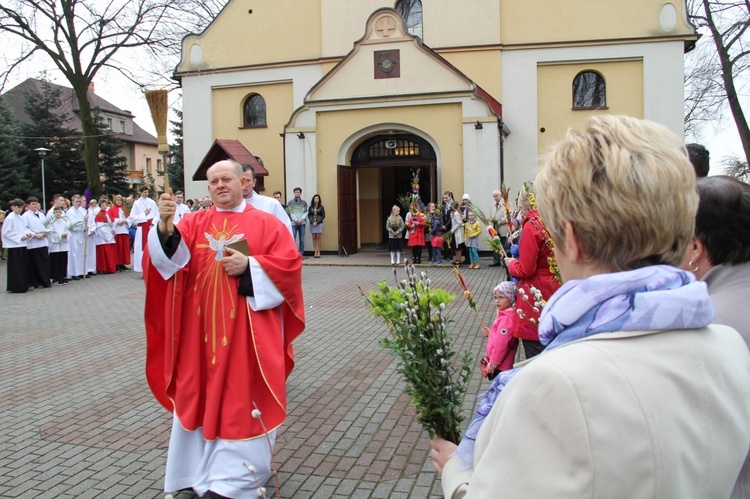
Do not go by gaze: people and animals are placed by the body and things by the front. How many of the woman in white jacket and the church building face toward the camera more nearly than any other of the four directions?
1

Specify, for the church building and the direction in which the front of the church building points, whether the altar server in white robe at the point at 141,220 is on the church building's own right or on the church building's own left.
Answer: on the church building's own right

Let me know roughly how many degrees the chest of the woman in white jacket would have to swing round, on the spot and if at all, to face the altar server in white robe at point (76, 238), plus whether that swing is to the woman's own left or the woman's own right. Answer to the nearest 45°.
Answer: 0° — they already face them

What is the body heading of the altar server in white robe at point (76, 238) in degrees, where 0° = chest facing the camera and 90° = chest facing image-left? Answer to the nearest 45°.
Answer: approximately 315°

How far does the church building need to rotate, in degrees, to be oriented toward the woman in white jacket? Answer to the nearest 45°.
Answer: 0° — it already faces them

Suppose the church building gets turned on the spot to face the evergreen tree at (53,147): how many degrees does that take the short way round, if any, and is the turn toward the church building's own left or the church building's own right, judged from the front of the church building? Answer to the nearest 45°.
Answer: approximately 135° to the church building's own right
